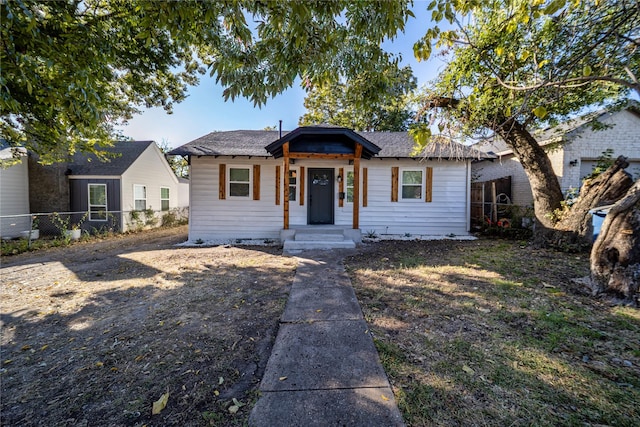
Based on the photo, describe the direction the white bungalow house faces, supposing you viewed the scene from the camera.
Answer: facing the viewer

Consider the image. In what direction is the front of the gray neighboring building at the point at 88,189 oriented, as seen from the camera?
facing the viewer and to the left of the viewer

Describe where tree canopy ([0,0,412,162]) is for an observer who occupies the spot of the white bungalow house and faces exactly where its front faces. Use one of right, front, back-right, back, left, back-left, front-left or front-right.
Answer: front

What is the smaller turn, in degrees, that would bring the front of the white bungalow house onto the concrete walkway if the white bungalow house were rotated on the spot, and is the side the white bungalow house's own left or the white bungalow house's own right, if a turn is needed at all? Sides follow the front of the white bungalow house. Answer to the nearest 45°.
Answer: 0° — it already faces it

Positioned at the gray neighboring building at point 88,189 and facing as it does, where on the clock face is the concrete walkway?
The concrete walkway is roughly at 10 o'clock from the gray neighboring building.

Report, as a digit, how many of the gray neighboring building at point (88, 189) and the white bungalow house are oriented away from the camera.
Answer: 0

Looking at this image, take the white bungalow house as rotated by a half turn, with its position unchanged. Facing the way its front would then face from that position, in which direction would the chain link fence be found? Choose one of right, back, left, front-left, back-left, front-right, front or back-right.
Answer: left

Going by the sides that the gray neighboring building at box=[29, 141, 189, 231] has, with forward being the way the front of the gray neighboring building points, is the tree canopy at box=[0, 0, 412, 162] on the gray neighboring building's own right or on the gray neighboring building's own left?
on the gray neighboring building's own left

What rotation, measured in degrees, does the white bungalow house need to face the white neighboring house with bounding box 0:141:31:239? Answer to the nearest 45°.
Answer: approximately 90° to its right
